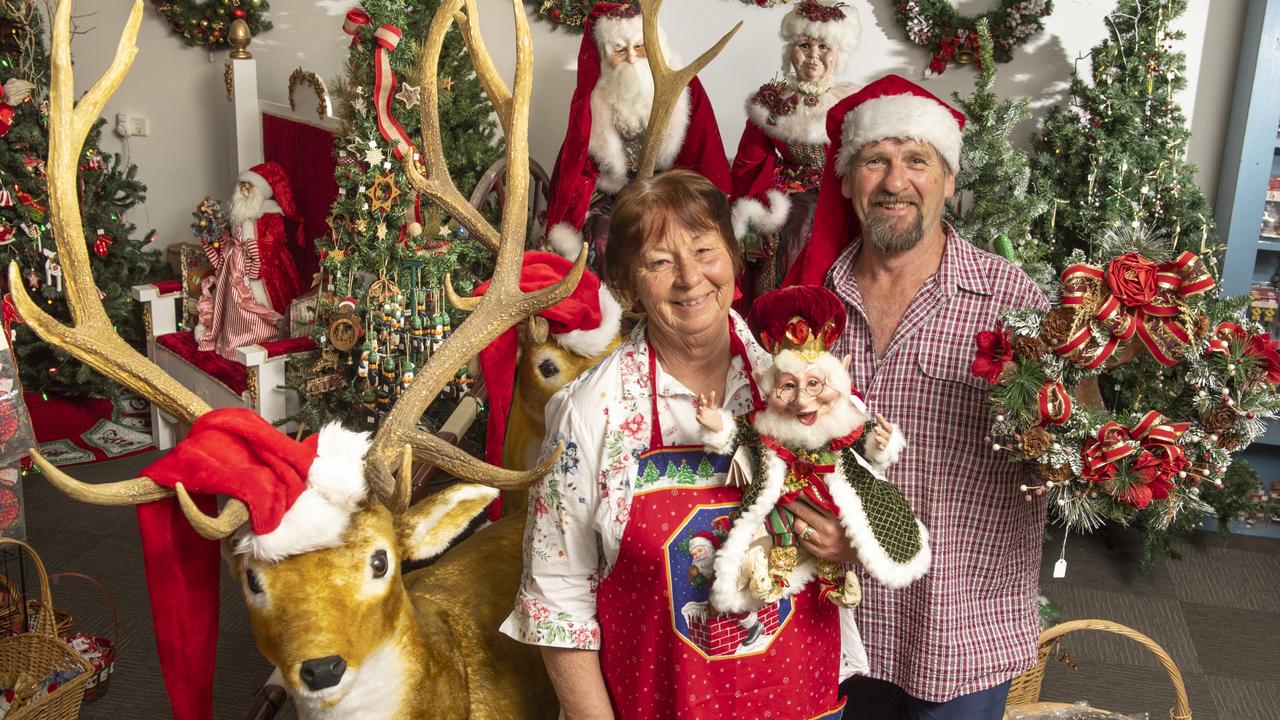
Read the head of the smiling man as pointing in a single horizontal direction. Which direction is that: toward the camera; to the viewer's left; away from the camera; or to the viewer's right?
toward the camera

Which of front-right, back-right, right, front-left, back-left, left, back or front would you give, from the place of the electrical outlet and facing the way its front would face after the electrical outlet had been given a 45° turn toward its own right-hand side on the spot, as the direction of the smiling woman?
front-left

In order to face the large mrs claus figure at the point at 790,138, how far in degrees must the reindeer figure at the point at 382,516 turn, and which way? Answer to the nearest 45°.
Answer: approximately 180°

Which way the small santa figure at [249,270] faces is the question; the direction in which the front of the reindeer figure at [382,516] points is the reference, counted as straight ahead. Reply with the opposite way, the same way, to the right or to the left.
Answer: the same way

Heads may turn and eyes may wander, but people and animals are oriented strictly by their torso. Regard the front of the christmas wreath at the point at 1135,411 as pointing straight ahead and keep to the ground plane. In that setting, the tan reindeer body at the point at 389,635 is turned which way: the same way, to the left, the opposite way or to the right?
the same way

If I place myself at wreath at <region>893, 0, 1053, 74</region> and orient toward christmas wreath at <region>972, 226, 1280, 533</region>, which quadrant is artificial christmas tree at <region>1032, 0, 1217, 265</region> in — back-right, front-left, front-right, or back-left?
front-left

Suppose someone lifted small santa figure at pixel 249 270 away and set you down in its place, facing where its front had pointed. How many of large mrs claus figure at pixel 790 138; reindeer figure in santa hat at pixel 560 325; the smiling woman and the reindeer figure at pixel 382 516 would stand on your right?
0

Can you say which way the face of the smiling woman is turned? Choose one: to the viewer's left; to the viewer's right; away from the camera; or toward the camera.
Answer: toward the camera

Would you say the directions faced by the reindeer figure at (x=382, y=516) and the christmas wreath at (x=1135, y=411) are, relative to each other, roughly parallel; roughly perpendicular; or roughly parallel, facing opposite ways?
roughly parallel

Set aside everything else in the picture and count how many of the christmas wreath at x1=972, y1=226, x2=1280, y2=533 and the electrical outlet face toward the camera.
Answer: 2

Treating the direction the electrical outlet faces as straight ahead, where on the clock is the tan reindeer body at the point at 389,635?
The tan reindeer body is roughly at 12 o'clock from the electrical outlet.

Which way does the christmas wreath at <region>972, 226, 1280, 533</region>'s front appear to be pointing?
toward the camera

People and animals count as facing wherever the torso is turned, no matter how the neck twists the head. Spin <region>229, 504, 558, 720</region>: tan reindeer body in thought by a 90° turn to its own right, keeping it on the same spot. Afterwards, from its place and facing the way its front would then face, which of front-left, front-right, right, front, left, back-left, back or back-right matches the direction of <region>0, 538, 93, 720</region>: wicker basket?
front

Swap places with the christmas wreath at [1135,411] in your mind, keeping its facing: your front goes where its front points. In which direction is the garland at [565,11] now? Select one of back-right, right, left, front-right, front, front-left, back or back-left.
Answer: back-right

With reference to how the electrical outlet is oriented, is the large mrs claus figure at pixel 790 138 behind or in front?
in front

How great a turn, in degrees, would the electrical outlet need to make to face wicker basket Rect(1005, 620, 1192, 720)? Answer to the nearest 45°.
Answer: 0° — it already faces it
